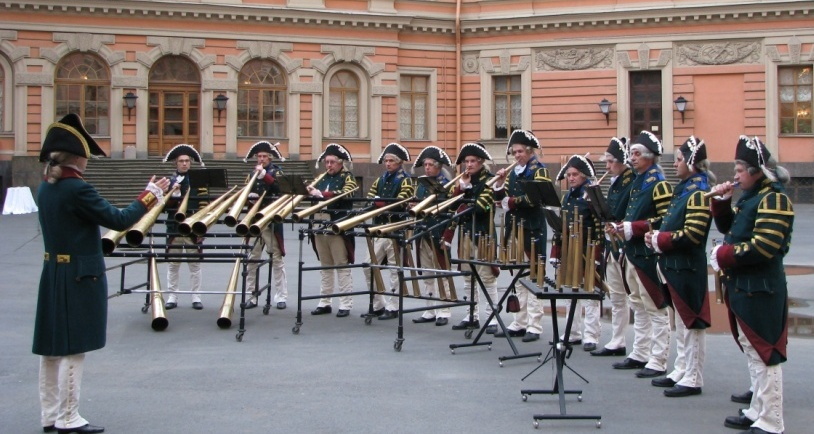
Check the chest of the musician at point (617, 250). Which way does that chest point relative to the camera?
to the viewer's left

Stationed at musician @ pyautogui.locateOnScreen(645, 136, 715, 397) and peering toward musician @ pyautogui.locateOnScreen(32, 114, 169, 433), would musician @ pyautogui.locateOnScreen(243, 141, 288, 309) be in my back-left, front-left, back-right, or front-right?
front-right

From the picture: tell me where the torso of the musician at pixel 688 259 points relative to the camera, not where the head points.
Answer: to the viewer's left

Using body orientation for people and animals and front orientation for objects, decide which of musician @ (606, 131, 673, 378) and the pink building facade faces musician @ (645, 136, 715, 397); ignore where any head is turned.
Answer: the pink building facade

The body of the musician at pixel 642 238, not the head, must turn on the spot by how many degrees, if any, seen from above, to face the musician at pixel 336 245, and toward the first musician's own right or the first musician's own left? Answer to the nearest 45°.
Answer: approximately 45° to the first musician's own right

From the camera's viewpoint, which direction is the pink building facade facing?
toward the camera

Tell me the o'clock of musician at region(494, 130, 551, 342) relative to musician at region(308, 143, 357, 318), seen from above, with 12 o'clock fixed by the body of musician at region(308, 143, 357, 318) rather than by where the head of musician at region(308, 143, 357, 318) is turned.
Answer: musician at region(494, 130, 551, 342) is roughly at 9 o'clock from musician at region(308, 143, 357, 318).

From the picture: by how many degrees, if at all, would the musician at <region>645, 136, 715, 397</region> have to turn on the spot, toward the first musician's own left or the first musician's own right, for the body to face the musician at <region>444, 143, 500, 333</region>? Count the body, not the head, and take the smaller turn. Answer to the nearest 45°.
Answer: approximately 45° to the first musician's own right

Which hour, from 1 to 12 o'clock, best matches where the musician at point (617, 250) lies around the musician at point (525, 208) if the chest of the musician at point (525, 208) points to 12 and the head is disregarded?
the musician at point (617, 250) is roughly at 9 o'clock from the musician at point (525, 208).

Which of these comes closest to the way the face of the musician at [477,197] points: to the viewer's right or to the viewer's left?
to the viewer's left

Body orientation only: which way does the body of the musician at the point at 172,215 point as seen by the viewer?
toward the camera

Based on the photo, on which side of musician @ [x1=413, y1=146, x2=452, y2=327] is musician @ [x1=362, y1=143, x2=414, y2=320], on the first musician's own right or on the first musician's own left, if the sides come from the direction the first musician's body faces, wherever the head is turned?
on the first musician's own right

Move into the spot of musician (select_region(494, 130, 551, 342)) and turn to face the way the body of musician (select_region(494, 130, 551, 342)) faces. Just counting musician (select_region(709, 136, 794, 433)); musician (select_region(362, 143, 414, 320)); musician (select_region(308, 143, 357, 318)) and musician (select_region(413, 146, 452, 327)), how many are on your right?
3

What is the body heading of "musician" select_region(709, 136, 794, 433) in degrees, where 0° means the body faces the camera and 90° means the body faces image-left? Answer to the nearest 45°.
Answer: approximately 90°

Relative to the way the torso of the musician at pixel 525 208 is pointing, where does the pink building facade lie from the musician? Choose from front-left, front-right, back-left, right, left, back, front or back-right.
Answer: back-right

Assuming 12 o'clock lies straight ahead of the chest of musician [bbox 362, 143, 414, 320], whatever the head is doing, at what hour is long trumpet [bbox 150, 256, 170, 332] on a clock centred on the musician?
The long trumpet is roughly at 1 o'clock from the musician.
